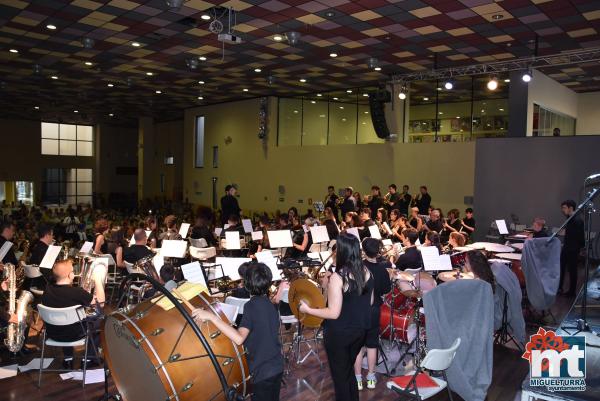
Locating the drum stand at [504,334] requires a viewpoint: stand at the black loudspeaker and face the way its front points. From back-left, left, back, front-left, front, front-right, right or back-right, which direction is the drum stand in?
left

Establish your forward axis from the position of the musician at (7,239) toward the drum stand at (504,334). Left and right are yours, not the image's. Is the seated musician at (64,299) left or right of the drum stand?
right

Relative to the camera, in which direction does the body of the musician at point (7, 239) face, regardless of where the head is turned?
to the viewer's right

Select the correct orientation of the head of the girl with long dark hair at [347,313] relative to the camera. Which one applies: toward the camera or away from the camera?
away from the camera

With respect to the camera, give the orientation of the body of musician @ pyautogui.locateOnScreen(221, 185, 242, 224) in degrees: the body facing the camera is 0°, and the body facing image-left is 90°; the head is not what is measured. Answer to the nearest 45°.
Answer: approximately 315°
